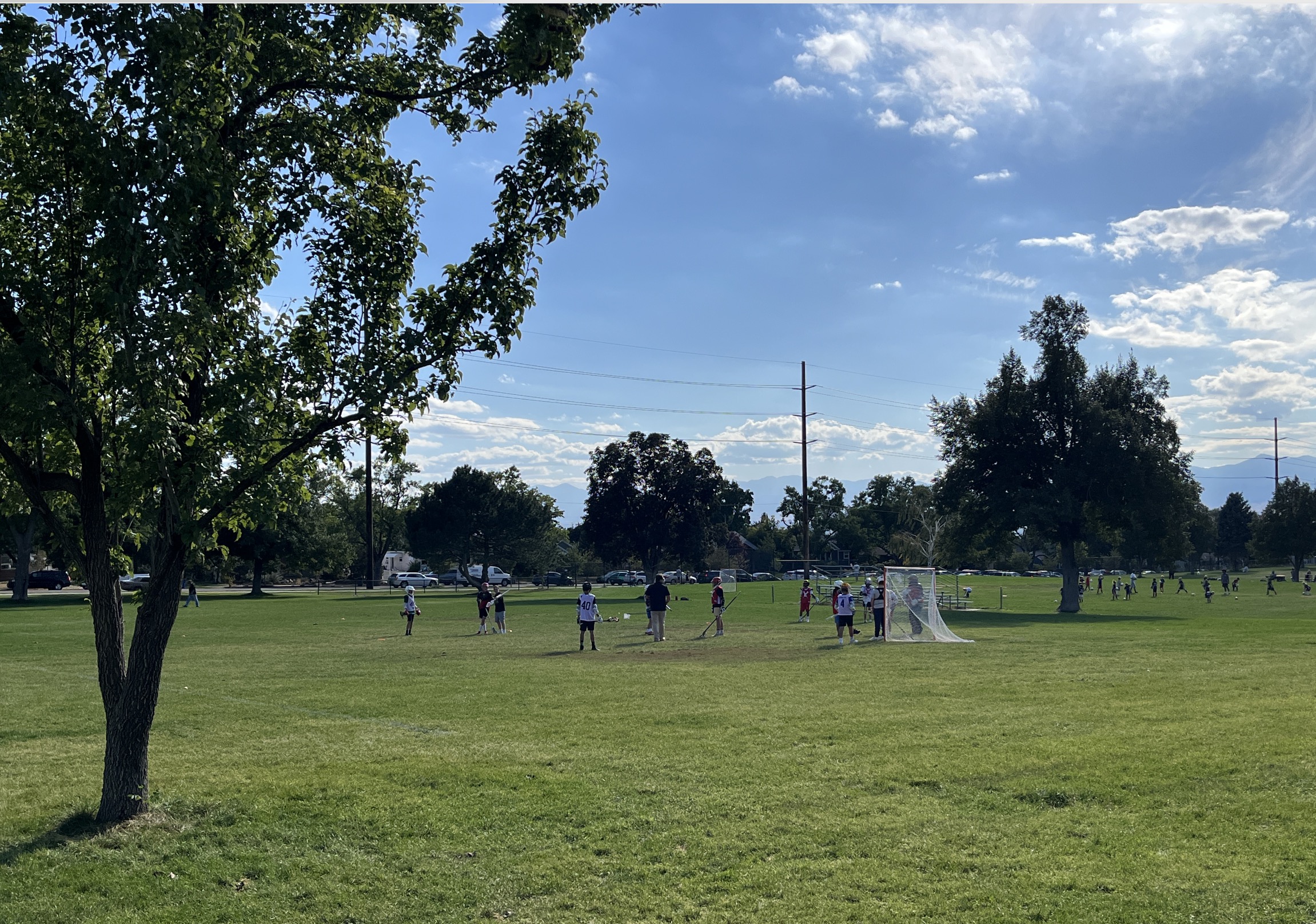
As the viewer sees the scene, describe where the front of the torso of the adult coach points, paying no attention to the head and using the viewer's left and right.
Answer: facing away from the viewer

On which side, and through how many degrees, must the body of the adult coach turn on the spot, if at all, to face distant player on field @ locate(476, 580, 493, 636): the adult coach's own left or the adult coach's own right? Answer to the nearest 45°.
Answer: approximately 45° to the adult coach's own left

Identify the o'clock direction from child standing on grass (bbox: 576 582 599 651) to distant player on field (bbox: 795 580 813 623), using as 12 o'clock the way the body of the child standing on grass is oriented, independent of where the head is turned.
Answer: The distant player on field is roughly at 1 o'clock from the child standing on grass.

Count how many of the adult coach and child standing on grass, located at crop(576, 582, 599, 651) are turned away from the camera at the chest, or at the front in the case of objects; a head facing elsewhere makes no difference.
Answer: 2

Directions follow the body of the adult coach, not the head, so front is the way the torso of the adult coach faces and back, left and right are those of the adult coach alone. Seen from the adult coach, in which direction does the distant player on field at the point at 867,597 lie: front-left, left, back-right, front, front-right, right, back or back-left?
front-right

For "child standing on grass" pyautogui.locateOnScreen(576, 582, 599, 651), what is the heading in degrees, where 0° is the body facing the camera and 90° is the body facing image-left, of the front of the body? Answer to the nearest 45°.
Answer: approximately 180°

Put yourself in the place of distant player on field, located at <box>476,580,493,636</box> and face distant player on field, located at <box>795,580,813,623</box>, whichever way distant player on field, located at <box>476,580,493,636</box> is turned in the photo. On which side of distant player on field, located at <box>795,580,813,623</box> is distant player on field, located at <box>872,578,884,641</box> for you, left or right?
right

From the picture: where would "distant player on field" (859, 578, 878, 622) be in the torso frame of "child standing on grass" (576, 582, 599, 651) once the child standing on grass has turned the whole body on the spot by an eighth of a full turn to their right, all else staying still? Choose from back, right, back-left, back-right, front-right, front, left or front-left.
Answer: front

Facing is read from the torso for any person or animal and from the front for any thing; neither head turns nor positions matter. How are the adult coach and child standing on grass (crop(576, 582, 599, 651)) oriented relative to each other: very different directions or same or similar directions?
same or similar directions
